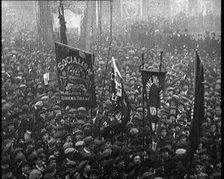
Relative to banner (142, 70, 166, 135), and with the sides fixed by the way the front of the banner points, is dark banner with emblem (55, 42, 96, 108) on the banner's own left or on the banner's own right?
on the banner's own right

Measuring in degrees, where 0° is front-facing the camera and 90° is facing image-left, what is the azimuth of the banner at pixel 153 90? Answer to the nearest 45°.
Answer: approximately 0°

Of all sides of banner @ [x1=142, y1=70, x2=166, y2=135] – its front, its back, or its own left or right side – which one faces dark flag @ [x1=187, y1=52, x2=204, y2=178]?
left
